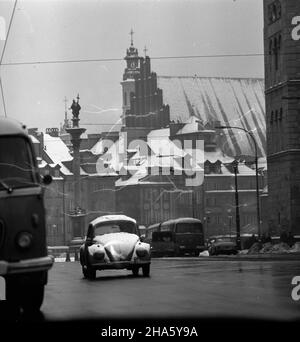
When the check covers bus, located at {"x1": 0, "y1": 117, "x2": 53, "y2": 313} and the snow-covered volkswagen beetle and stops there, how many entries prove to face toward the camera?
2

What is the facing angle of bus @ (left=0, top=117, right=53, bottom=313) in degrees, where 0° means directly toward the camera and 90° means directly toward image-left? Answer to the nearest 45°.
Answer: approximately 0°

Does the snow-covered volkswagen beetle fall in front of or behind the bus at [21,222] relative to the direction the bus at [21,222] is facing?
behind

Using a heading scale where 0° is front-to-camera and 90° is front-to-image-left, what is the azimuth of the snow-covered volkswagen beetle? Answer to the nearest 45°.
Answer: approximately 0°
